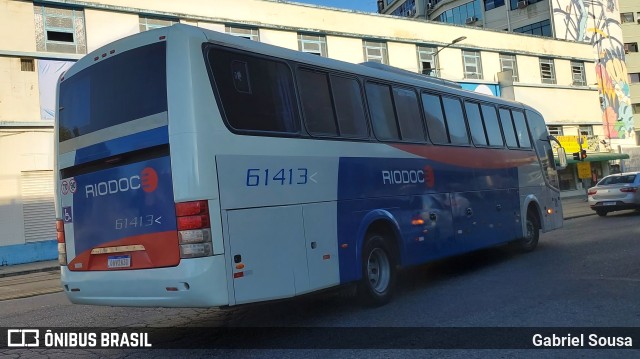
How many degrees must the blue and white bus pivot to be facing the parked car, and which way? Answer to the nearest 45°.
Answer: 0° — it already faces it

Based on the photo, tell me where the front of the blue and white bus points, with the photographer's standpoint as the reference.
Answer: facing away from the viewer and to the right of the viewer
